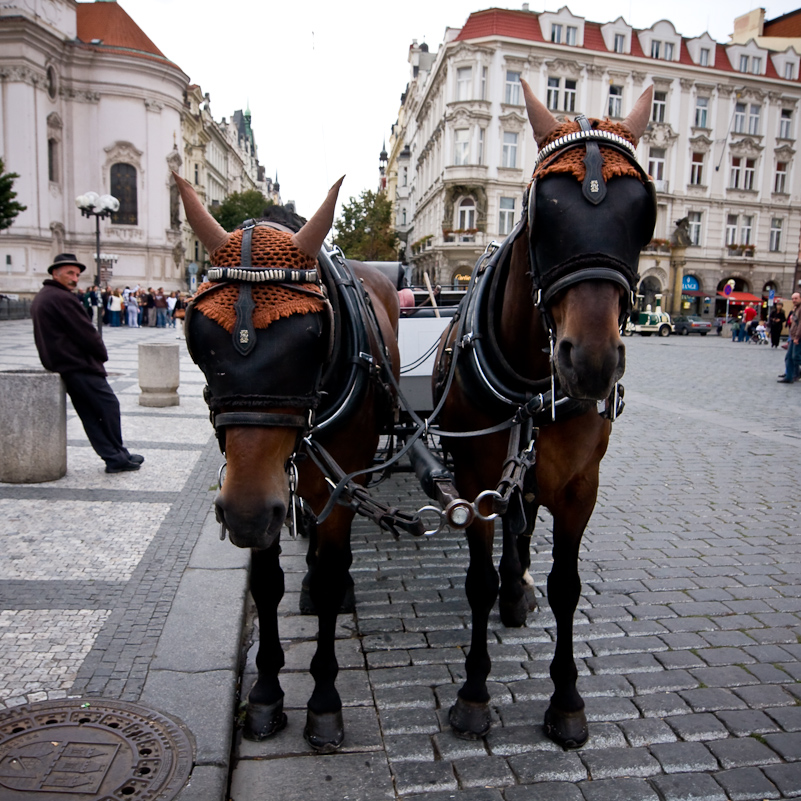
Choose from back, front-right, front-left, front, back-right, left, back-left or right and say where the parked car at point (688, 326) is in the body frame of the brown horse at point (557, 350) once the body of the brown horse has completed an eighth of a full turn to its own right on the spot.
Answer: back-right

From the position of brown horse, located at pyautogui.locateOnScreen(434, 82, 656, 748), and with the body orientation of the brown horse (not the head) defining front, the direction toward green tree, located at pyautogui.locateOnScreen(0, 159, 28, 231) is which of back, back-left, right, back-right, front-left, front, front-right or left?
back-right

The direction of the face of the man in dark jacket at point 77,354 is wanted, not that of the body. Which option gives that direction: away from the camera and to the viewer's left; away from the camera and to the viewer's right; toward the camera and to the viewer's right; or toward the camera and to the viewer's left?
toward the camera and to the viewer's right

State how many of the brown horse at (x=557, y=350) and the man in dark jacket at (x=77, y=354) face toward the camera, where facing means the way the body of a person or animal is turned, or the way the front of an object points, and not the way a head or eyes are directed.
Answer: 1

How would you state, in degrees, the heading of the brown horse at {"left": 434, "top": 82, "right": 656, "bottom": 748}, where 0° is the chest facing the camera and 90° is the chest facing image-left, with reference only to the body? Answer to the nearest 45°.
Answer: approximately 0°

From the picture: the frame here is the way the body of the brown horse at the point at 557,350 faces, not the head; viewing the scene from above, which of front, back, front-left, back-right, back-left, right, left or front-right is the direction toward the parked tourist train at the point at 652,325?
back

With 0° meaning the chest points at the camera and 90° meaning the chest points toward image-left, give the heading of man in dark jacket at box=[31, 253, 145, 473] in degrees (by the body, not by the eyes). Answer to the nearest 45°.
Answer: approximately 270°

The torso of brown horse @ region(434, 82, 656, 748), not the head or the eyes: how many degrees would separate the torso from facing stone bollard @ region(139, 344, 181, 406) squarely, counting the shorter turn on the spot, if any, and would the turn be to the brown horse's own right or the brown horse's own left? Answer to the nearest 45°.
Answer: approximately 135° to the brown horse's own right
